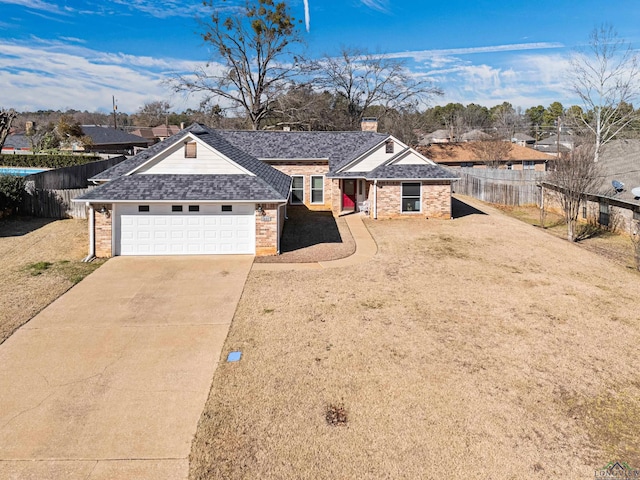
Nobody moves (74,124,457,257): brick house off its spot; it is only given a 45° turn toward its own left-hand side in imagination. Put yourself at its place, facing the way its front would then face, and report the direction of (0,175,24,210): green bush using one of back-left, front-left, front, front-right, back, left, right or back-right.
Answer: back

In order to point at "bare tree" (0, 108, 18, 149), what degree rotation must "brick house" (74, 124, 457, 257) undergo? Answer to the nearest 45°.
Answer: approximately 135° to its right

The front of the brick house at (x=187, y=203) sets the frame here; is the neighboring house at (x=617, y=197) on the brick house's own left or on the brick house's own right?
on the brick house's own left

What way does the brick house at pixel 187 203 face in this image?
toward the camera

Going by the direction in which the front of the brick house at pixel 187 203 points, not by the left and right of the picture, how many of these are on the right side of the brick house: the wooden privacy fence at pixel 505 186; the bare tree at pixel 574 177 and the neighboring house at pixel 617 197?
0

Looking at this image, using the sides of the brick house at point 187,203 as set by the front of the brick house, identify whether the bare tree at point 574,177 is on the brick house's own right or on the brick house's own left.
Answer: on the brick house's own left

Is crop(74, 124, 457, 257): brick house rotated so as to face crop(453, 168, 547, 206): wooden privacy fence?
no
